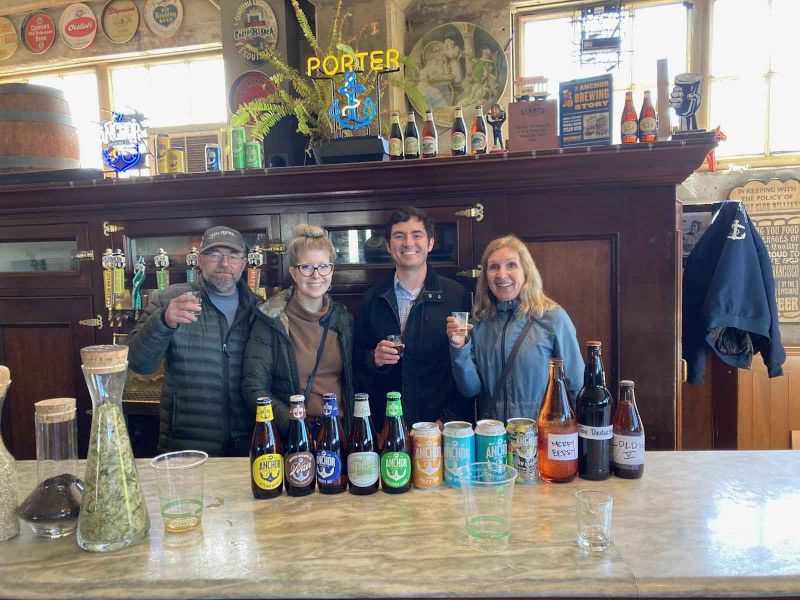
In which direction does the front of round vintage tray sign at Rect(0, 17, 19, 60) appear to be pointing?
toward the camera

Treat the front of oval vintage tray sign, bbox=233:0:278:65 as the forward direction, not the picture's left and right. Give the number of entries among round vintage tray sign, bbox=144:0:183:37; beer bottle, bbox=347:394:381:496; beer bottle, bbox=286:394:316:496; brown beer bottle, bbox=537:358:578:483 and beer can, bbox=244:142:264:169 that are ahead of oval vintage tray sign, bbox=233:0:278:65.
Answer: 4

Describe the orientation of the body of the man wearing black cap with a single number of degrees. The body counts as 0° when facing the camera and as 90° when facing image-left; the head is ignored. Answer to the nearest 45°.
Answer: approximately 315°

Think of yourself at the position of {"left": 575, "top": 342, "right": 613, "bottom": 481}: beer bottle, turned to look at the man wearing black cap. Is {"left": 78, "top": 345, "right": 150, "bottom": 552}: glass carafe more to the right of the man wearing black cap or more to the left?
left

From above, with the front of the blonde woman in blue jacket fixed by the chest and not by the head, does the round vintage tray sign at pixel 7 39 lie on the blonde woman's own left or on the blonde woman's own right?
on the blonde woman's own right

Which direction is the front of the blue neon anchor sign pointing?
toward the camera

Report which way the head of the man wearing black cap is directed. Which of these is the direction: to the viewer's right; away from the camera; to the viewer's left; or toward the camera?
toward the camera

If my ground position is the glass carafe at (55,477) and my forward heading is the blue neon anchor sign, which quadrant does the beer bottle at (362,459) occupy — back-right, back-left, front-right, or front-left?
front-right

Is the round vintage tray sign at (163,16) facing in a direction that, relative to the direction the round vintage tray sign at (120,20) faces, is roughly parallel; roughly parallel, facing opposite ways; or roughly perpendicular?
roughly parallel

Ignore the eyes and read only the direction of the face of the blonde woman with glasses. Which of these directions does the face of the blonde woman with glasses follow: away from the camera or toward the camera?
toward the camera

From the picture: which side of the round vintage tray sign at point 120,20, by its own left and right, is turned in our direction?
front
